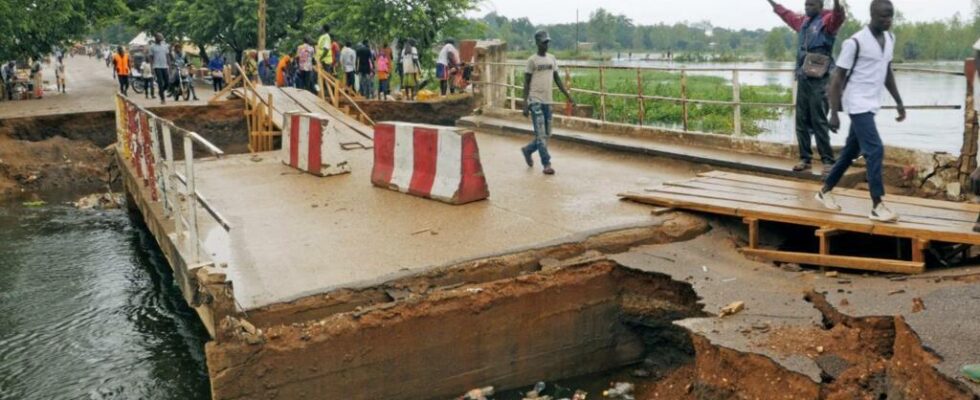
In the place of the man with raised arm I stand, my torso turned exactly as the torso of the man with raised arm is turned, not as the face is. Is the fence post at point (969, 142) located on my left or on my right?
on my left

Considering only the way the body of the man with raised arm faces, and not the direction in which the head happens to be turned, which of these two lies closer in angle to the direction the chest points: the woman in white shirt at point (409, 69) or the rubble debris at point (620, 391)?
the rubble debris

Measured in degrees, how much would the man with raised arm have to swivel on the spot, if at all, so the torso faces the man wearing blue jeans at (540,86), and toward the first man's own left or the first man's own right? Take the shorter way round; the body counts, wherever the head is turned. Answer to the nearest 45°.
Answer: approximately 90° to the first man's own right

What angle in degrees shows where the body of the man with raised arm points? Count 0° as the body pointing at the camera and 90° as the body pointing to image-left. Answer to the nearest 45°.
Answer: approximately 0°

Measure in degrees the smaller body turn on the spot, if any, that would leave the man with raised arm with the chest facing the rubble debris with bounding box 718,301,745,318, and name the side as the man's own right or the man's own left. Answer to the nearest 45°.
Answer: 0° — they already face it
